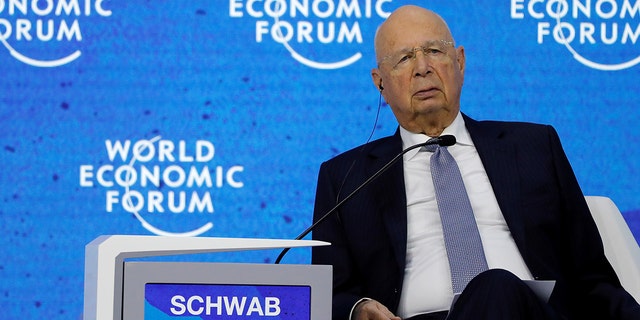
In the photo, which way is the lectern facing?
toward the camera

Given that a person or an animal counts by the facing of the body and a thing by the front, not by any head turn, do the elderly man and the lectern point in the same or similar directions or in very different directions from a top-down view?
same or similar directions

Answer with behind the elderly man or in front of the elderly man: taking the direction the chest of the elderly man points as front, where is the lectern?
in front

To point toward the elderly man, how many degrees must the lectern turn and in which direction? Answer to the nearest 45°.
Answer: approximately 135° to its left

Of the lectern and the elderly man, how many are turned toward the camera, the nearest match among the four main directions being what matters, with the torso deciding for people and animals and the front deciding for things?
2
